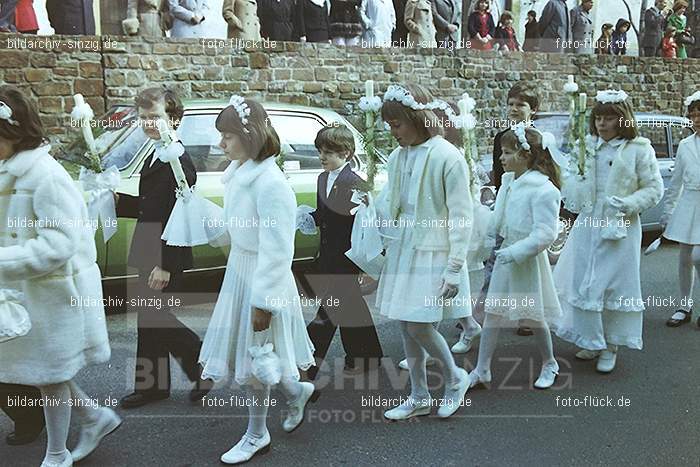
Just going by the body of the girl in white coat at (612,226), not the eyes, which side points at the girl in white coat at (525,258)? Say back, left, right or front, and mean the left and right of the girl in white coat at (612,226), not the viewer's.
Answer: front

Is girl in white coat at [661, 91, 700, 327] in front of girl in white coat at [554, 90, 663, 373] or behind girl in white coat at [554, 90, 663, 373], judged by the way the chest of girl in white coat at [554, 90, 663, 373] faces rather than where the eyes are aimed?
behind

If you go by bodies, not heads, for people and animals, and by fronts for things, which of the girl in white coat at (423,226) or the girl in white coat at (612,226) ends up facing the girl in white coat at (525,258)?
the girl in white coat at (612,226)

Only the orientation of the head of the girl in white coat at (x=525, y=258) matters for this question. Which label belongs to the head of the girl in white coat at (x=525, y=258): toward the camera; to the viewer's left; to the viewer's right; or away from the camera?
to the viewer's left

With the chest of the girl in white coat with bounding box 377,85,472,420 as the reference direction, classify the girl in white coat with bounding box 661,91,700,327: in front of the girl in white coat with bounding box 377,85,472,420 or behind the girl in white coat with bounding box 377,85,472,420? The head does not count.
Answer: behind

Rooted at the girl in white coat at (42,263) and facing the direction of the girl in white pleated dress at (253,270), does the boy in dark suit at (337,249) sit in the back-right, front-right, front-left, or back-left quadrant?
front-left

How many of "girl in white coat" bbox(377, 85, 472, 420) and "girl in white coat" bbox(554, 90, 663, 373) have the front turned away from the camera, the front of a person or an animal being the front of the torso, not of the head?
0

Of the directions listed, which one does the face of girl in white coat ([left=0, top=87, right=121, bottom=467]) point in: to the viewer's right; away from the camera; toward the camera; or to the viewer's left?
to the viewer's left

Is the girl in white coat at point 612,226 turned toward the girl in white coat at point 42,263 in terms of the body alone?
yes

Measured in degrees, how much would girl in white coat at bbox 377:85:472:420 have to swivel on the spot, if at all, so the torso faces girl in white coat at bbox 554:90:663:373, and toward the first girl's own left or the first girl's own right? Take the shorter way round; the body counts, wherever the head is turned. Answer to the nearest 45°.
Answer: approximately 180°

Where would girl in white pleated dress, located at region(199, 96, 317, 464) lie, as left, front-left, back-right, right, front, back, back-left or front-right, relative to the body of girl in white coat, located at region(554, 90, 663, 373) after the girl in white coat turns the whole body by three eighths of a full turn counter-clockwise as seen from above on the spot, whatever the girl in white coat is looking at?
back-right

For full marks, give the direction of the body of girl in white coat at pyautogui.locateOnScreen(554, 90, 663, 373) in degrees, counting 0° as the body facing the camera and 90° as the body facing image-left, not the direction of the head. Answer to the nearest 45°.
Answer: approximately 45°

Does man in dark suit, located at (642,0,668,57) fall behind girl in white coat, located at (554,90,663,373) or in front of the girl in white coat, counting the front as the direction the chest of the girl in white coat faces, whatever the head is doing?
behind

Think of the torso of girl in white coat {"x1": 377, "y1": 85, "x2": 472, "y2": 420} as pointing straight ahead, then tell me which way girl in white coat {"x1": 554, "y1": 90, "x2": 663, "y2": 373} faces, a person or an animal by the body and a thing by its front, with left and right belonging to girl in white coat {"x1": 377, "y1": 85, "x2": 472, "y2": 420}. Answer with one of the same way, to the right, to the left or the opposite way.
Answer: the same way

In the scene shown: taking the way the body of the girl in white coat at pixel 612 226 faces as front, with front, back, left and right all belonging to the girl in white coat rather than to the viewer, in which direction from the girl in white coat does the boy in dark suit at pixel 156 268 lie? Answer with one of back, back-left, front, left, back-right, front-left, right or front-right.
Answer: front

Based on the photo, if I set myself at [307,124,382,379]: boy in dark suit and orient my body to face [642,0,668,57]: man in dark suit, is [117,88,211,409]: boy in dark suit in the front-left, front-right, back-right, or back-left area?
back-left

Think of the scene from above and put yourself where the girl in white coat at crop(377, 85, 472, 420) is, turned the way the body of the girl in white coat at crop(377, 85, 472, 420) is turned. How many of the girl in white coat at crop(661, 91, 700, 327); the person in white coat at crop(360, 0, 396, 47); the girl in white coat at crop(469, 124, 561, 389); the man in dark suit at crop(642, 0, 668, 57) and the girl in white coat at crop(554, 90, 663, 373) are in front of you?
0

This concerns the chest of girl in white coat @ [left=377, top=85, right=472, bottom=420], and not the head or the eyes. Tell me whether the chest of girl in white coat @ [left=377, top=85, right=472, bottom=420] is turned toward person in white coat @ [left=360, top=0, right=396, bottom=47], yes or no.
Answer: no
